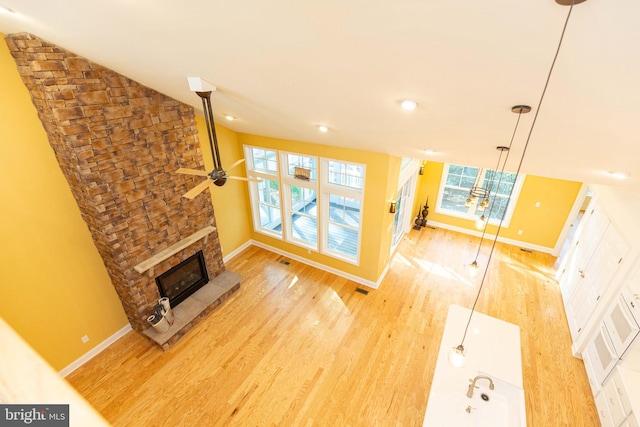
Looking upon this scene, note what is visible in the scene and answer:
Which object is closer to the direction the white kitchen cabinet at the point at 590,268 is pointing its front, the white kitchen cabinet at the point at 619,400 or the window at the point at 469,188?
the window

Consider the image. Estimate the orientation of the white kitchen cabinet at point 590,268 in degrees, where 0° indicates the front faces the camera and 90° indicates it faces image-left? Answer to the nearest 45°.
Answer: approximately 90°

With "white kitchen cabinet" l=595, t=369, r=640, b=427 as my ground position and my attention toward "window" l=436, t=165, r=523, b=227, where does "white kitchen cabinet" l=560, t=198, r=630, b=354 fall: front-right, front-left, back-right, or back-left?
front-right

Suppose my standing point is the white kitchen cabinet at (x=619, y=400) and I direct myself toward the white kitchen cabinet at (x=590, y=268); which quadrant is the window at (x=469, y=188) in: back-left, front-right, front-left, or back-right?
front-left

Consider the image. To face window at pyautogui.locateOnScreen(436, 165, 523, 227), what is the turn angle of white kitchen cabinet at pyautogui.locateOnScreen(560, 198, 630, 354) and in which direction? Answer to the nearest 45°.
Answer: approximately 45° to its right

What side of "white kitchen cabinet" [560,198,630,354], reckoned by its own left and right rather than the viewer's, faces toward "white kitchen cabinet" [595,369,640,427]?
left
